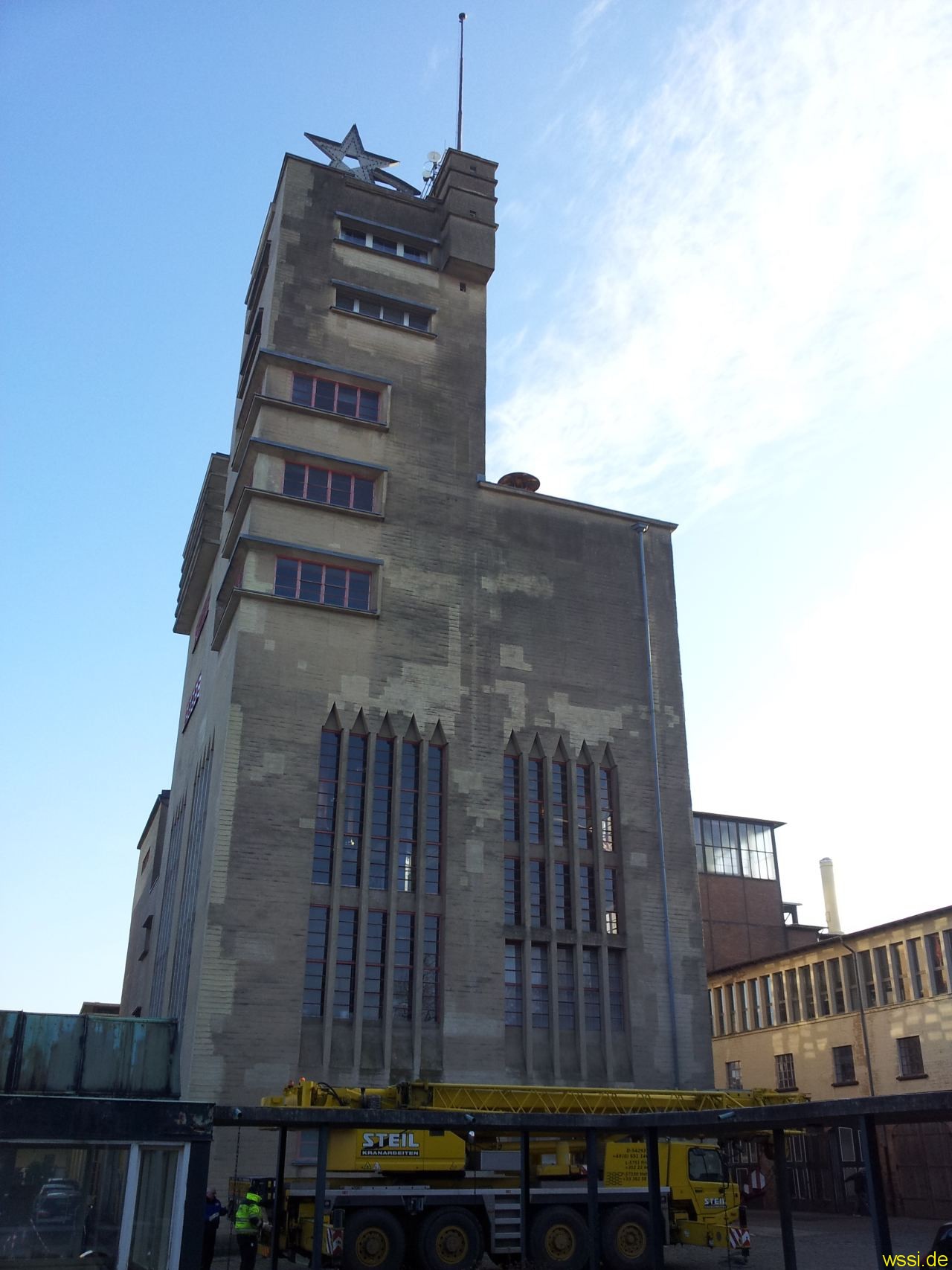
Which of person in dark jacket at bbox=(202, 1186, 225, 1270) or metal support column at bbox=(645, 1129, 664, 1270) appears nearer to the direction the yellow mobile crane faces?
the metal support column

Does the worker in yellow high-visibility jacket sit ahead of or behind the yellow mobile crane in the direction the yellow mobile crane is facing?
behind

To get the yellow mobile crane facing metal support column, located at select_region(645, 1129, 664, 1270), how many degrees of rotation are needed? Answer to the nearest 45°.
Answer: approximately 45° to its right

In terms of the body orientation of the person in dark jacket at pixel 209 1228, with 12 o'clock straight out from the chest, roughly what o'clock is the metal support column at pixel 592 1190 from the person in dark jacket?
The metal support column is roughly at 1 o'clock from the person in dark jacket.

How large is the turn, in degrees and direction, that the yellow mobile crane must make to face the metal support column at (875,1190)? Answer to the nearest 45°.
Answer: approximately 45° to its right

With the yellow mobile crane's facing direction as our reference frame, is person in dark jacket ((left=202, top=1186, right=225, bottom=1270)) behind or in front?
behind

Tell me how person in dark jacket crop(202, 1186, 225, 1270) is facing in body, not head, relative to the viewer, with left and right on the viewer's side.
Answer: facing to the right of the viewer

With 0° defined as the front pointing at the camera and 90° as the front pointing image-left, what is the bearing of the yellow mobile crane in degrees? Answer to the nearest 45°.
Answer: approximately 270°

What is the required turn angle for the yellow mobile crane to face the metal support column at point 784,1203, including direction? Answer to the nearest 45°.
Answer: approximately 45° to its right
